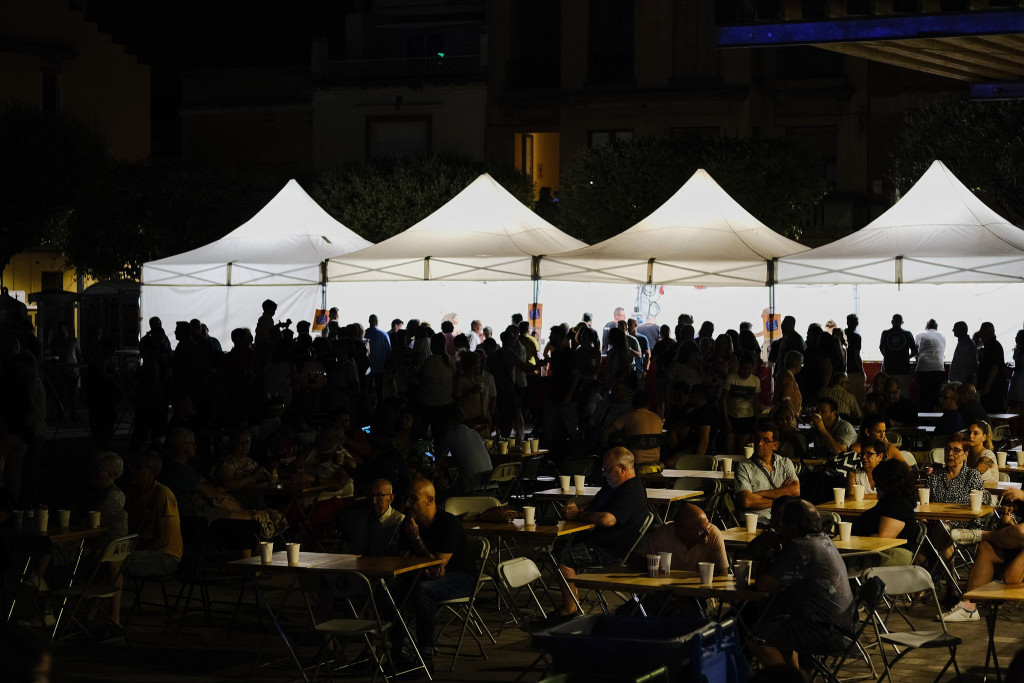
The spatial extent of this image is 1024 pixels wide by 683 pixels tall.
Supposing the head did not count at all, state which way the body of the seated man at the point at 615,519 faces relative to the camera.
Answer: to the viewer's left

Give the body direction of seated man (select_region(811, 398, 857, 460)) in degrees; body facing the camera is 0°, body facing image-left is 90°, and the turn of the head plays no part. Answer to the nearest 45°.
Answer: approximately 45°

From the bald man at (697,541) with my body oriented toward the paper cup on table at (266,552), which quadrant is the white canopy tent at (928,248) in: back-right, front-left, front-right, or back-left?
back-right

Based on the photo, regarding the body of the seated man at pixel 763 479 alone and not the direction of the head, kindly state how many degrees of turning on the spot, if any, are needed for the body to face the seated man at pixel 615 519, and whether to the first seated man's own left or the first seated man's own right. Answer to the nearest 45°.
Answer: approximately 45° to the first seated man's own right

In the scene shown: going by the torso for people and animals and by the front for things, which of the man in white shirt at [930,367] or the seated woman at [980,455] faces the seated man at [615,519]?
the seated woman

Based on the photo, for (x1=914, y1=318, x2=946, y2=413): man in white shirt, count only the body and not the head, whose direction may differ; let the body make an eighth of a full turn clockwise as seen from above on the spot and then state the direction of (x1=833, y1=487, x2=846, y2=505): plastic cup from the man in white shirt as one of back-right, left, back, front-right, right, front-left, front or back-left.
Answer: back-right

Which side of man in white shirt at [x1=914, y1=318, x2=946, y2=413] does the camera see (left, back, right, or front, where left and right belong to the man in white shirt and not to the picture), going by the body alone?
back

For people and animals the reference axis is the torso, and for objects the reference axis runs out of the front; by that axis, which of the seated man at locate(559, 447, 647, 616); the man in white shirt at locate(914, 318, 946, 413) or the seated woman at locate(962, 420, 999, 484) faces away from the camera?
the man in white shirt

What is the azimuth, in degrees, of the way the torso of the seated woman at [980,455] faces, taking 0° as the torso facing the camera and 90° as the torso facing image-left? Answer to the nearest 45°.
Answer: approximately 45°

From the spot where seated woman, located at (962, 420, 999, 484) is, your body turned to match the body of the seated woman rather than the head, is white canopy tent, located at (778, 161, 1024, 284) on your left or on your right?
on your right

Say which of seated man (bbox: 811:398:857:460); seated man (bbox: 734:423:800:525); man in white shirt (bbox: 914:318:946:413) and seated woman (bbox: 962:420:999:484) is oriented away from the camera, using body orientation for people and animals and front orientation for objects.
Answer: the man in white shirt
